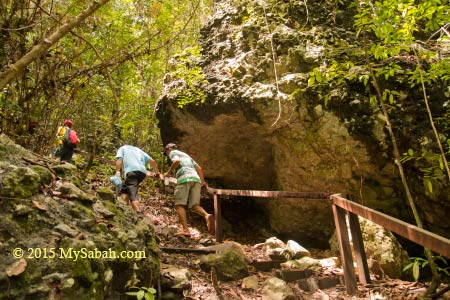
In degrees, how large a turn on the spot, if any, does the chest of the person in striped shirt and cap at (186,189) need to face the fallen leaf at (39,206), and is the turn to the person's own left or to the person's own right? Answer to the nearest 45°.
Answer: approximately 135° to the person's own left

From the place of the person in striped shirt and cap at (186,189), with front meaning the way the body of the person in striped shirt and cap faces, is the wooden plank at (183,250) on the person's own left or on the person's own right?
on the person's own left

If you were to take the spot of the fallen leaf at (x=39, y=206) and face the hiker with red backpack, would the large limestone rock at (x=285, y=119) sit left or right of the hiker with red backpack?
right

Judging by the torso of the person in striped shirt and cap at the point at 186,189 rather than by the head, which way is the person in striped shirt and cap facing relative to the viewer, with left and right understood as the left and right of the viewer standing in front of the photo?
facing away from the viewer and to the left of the viewer

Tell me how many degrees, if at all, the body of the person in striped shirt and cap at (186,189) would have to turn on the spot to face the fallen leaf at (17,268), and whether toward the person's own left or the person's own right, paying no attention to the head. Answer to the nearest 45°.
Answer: approximately 135° to the person's own left

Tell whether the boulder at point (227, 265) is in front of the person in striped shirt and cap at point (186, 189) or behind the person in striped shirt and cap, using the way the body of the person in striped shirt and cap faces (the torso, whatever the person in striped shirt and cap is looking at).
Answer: behind

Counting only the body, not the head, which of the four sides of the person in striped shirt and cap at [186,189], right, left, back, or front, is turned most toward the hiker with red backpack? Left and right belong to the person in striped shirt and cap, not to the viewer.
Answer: front

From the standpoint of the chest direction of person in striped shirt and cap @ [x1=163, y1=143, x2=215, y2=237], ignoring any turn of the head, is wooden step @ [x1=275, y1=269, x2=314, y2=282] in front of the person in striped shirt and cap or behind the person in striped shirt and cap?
behind
